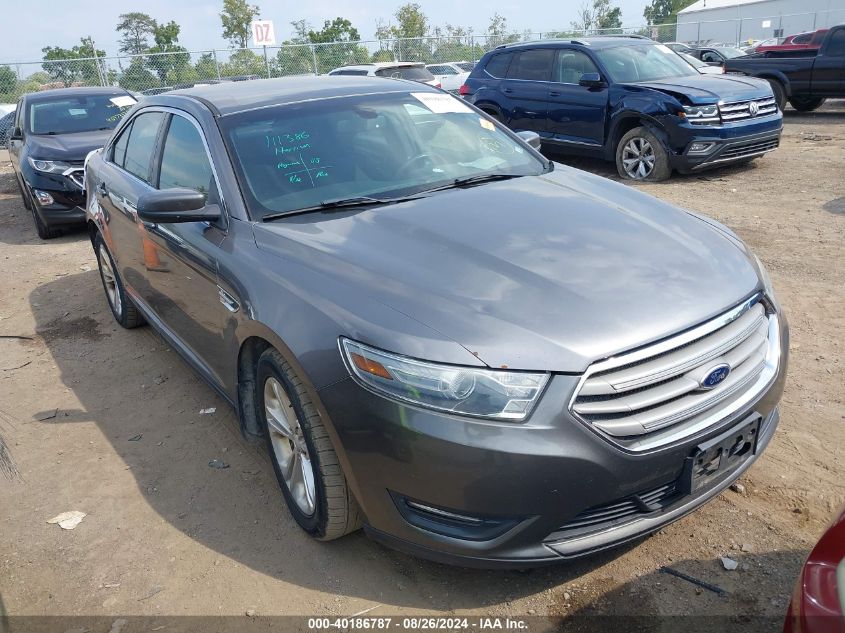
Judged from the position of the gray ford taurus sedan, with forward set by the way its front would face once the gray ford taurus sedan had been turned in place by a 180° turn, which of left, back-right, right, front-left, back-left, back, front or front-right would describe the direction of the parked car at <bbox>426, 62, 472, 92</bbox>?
front-right

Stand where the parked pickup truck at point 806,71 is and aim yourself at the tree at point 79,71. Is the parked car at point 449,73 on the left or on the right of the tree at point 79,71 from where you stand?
right

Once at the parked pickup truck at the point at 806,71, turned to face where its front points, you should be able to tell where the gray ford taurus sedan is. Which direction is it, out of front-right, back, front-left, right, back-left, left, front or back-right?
right

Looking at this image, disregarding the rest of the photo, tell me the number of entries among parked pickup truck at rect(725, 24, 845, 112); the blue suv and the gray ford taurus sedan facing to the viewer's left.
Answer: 0

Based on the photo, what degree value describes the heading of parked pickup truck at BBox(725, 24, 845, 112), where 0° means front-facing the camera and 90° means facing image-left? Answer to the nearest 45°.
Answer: approximately 270°

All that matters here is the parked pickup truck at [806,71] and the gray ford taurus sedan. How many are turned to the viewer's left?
0

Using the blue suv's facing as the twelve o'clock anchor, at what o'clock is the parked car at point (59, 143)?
The parked car is roughly at 4 o'clock from the blue suv.

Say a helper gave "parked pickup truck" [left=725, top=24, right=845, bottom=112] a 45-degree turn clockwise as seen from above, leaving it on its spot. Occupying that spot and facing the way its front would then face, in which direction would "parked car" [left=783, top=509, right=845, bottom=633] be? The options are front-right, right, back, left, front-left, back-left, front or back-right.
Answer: front-right

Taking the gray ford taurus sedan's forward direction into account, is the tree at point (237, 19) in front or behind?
behind

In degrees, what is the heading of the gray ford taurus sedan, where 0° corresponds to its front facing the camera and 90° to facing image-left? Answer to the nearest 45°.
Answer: approximately 315°

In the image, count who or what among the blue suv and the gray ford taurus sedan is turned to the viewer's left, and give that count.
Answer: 0

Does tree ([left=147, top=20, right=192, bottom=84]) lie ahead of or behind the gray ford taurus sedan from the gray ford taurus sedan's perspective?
behind

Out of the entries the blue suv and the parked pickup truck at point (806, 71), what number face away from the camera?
0

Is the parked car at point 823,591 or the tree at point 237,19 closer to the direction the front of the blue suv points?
the parked car

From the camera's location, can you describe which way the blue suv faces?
facing the viewer and to the right of the viewer
